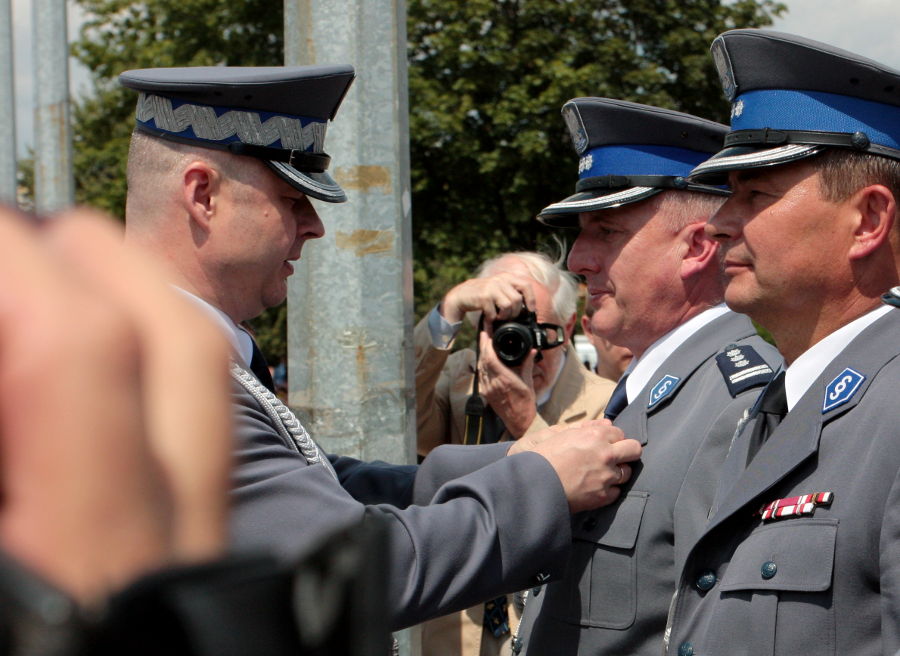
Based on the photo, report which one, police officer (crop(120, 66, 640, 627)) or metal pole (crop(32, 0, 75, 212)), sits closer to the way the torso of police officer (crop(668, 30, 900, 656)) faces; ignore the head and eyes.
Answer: the police officer

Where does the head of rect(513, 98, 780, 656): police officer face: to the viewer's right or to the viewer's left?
to the viewer's left

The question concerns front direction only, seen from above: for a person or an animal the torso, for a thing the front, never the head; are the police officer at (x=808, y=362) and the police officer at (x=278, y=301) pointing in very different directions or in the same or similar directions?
very different directions

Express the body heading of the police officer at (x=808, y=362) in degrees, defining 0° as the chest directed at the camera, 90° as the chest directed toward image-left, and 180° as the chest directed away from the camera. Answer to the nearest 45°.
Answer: approximately 45°

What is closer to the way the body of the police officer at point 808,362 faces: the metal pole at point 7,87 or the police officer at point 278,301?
the police officer

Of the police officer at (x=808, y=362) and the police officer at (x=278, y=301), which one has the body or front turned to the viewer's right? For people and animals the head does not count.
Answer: the police officer at (x=278, y=301)

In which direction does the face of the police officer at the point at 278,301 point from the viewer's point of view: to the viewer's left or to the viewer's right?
to the viewer's right

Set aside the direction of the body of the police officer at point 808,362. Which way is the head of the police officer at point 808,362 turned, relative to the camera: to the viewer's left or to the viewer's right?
to the viewer's left

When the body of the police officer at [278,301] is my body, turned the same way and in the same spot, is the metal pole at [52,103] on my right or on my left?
on my left

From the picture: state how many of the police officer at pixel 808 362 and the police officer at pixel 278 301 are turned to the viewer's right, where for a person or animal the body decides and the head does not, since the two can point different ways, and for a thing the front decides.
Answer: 1

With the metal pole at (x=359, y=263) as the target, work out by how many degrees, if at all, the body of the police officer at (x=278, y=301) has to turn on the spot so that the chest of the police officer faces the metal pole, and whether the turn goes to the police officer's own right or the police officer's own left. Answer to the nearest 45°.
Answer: approximately 90° to the police officer's own left

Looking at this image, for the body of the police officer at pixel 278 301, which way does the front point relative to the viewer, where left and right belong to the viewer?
facing to the right of the viewer

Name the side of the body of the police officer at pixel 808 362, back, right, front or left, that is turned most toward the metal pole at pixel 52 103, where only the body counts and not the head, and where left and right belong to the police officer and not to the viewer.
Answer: right
